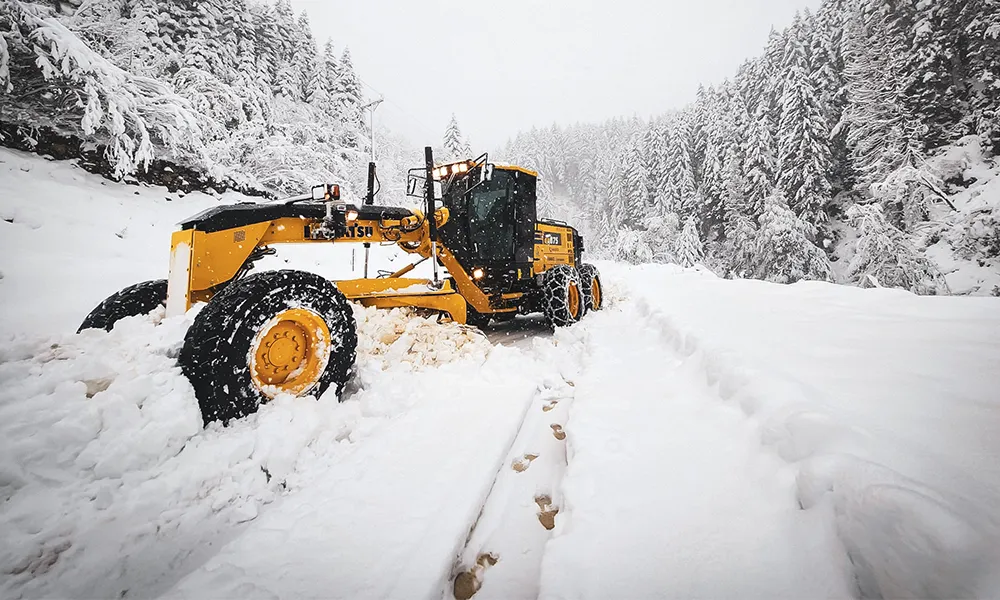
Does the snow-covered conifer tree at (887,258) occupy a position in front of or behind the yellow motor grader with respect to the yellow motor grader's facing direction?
behind

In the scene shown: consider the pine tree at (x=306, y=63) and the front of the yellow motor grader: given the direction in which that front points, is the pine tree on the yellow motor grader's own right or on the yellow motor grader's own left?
on the yellow motor grader's own right

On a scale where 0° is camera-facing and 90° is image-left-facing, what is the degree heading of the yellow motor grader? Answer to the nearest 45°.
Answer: approximately 45°

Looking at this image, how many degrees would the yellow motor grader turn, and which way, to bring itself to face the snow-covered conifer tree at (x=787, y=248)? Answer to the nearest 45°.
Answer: approximately 180°

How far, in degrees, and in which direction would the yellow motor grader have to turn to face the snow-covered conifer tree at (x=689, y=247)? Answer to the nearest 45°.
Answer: approximately 180°

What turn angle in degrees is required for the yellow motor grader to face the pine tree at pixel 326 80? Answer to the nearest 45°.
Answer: approximately 135° to its right

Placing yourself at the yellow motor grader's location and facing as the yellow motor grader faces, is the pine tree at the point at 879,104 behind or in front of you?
behind

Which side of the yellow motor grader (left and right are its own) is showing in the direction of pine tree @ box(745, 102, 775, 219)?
back

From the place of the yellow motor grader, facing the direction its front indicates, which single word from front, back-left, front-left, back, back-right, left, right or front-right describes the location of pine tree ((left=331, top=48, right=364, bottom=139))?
back-right
